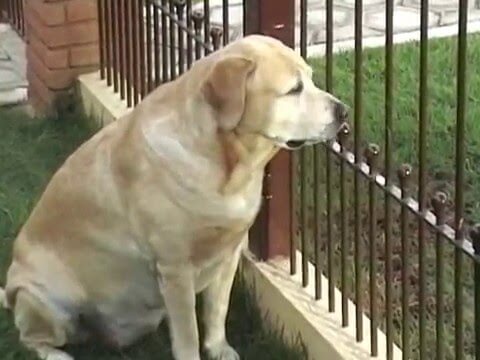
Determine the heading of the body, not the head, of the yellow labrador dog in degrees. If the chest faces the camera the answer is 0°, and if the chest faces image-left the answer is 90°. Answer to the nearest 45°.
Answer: approximately 270°

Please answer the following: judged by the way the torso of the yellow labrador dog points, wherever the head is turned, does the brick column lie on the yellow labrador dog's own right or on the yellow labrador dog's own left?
on the yellow labrador dog's own left

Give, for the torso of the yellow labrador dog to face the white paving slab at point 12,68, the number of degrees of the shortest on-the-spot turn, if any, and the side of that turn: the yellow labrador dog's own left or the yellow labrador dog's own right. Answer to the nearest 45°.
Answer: approximately 90° to the yellow labrador dog's own left
